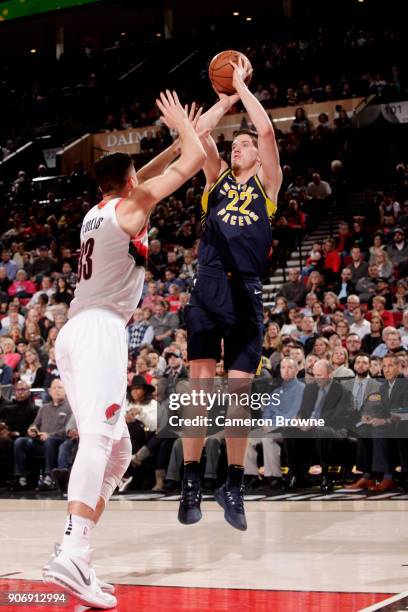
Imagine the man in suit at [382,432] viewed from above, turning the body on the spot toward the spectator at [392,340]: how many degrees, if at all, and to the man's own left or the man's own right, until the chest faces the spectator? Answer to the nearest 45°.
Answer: approximately 135° to the man's own right

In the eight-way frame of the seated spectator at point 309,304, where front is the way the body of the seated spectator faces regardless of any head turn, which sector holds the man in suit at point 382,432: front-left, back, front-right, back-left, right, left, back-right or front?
front-left

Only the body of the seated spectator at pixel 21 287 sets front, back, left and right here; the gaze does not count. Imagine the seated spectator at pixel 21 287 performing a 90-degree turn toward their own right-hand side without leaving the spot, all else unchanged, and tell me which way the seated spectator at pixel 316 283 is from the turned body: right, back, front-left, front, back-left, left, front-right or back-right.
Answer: back-left

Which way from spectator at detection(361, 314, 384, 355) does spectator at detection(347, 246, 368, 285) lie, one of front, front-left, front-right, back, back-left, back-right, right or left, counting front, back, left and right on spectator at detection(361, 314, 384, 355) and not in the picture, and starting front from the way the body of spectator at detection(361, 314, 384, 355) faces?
back-right

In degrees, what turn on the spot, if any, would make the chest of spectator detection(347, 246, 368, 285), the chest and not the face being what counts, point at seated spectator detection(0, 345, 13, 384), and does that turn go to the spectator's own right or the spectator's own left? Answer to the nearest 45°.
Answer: approximately 45° to the spectator's own right

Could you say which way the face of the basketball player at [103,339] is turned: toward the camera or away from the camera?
away from the camera

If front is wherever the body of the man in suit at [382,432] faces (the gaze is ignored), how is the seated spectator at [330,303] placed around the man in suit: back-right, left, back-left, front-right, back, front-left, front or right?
back-right

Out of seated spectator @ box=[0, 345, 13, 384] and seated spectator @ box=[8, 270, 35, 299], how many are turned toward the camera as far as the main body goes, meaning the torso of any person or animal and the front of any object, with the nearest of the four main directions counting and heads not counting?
2

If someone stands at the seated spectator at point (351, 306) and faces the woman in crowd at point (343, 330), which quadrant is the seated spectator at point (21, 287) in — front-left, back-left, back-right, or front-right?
back-right

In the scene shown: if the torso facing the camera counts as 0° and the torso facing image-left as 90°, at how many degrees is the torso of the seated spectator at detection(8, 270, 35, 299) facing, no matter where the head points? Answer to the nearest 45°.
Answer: approximately 0°

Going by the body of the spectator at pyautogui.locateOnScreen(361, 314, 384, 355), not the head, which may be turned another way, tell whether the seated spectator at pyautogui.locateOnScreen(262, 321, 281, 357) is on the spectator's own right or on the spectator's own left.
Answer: on the spectator's own right

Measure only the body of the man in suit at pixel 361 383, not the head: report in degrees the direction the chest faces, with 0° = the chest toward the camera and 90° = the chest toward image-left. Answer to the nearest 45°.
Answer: approximately 0°
